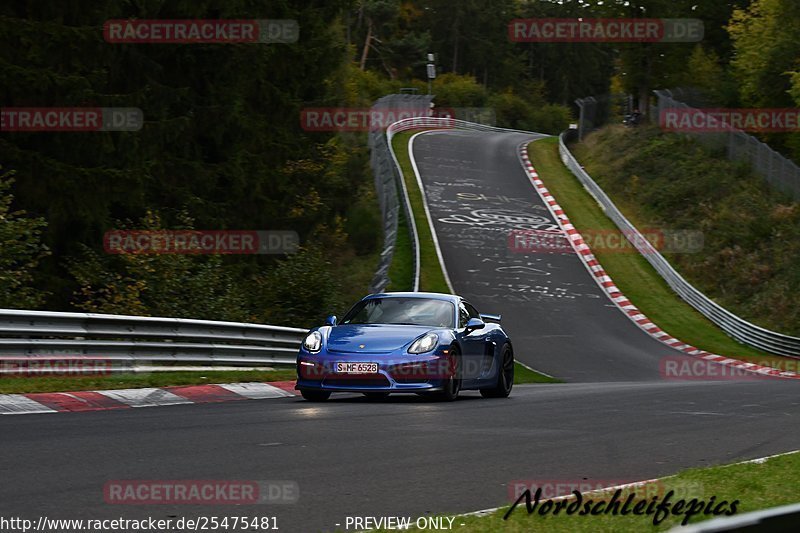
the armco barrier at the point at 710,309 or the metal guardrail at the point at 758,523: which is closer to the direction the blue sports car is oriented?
the metal guardrail

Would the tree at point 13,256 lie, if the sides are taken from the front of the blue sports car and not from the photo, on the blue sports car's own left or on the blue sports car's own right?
on the blue sports car's own right

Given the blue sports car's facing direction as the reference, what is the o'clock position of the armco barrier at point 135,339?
The armco barrier is roughly at 2 o'clock from the blue sports car.

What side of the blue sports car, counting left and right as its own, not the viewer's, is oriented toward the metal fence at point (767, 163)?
back

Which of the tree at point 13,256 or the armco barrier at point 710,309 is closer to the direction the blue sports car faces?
the tree

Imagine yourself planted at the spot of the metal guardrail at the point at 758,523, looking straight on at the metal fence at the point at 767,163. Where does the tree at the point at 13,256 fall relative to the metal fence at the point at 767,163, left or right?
left

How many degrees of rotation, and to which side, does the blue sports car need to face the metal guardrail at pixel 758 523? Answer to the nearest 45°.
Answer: approximately 45° to its left

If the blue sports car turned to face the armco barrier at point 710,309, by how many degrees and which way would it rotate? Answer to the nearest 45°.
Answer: approximately 180°

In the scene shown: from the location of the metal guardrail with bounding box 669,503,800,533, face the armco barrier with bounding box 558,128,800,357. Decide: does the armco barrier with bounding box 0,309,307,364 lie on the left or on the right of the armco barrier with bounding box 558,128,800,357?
left

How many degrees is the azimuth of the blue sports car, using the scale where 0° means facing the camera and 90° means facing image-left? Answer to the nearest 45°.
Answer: approximately 45°
